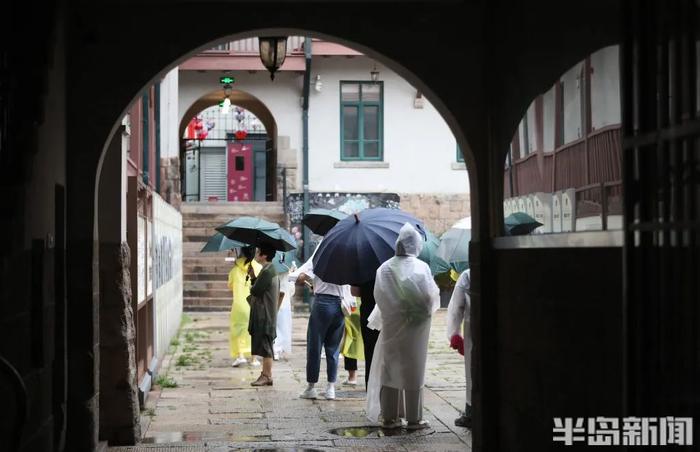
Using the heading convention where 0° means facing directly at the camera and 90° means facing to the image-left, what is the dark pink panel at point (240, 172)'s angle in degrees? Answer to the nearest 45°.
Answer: approximately 0°

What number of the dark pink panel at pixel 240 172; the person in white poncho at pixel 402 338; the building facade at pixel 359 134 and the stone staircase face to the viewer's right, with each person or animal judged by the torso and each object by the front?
0

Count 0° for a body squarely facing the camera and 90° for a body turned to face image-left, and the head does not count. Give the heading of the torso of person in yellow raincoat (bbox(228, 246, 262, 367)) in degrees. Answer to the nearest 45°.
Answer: approximately 270°

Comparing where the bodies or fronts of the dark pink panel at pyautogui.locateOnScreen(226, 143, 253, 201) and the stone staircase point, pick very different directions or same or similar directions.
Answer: same or similar directions

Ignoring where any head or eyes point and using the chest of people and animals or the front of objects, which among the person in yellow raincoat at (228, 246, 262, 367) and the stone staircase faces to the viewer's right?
the person in yellow raincoat

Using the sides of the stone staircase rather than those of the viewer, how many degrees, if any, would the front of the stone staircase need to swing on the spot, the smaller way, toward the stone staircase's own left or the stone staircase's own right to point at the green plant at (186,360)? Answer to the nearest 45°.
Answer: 0° — it already faces it

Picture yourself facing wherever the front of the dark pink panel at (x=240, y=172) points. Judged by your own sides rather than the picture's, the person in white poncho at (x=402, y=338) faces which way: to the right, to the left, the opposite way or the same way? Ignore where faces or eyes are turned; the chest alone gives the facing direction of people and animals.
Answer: the opposite way

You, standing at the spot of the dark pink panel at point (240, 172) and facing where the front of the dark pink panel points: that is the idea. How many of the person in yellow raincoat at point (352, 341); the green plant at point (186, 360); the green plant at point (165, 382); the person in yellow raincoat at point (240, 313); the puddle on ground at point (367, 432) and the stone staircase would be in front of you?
6

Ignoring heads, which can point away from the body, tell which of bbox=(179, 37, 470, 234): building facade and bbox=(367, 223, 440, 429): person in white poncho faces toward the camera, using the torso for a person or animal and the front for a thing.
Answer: the building facade

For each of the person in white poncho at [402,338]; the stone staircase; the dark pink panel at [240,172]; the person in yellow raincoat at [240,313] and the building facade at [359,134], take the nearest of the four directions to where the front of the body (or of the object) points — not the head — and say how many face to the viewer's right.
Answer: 1

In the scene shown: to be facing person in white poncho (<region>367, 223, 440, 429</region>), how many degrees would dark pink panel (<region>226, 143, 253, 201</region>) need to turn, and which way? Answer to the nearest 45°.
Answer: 0° — it already faces them

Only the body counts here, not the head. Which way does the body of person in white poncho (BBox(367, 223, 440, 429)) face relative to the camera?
away from the camera

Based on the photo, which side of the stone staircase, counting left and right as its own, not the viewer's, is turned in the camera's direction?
front

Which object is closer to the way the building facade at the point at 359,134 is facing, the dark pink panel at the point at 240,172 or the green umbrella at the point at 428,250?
the green umbrella

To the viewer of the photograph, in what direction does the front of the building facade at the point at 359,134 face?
facing the viewer

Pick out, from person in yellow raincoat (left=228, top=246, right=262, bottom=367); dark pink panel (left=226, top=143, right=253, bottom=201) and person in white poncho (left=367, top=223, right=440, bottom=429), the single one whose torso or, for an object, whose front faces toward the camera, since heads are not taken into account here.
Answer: the dark pink panel
